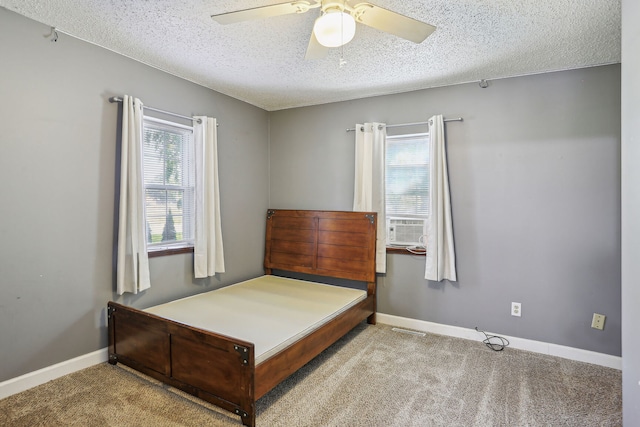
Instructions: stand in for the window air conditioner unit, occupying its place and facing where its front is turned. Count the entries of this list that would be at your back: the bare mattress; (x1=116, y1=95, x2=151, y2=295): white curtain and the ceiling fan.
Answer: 0

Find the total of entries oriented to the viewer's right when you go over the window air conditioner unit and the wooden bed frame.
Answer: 0

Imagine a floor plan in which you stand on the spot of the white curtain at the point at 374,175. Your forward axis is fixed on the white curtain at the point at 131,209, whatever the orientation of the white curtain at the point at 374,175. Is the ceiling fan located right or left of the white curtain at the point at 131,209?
left

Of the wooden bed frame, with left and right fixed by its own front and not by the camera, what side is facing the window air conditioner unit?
back

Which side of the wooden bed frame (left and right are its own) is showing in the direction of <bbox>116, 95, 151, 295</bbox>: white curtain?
right

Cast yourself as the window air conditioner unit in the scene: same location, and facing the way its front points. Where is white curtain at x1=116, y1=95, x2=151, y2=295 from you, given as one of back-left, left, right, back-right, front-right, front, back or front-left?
front-right

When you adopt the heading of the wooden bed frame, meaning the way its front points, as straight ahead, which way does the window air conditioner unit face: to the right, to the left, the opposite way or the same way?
the same way

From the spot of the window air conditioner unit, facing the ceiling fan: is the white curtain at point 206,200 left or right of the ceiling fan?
right

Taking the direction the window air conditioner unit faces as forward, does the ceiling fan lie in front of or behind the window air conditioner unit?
in front

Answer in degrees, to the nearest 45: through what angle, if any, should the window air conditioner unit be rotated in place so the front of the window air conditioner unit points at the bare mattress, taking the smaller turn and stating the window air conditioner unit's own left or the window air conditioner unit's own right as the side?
approximately 45° to the window air conditioner unit's own right

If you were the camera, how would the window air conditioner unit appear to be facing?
facing the viewer
